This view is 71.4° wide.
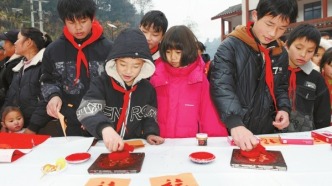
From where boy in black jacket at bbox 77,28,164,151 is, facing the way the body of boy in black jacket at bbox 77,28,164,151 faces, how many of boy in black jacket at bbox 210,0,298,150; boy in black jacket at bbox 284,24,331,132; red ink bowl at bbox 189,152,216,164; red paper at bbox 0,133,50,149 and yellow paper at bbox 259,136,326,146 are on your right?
1

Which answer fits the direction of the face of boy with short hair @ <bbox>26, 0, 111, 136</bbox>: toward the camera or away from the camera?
toward the camera

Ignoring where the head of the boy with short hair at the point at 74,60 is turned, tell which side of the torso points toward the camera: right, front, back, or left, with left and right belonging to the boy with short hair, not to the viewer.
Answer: front

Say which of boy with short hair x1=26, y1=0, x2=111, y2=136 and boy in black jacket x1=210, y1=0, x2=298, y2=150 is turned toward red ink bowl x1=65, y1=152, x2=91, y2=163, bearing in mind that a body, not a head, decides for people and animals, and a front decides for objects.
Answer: the boy with short hair

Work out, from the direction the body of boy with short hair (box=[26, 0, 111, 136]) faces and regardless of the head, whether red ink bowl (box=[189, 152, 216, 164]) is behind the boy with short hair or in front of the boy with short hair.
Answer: in front

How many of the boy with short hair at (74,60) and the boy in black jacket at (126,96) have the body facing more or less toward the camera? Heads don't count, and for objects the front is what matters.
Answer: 2

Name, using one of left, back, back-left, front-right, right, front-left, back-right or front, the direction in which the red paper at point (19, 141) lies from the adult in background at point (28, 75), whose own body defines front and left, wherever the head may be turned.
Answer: front-left

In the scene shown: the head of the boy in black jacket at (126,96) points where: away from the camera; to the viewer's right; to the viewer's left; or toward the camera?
toward the camera

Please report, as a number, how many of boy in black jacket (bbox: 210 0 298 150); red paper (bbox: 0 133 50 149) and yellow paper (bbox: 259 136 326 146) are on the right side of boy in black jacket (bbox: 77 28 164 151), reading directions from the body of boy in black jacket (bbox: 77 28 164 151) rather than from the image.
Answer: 1

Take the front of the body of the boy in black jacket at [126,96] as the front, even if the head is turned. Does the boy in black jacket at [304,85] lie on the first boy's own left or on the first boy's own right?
on the first boy's own left
